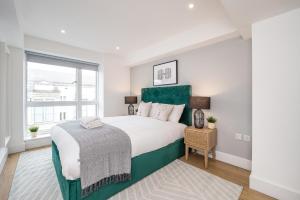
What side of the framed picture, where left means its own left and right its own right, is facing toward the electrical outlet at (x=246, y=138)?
left

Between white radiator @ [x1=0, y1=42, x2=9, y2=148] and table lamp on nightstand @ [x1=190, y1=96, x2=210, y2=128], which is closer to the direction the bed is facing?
the white radiator

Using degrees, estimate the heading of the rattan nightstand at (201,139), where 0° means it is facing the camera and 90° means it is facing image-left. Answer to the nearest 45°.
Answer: approximately 45°

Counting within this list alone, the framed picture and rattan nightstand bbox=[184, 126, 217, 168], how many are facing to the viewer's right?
0

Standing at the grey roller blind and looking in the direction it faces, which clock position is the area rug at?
The area rug is roughly at 1 o'clock from the grey roller blind.

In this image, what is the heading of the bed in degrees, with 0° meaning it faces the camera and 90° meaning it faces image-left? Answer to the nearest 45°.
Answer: approximately 45°

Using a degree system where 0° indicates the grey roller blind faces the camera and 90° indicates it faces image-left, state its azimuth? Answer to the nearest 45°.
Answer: approximately 315°

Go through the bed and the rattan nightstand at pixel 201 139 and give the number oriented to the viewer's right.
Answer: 0

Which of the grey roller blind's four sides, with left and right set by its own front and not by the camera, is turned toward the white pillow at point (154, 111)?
front

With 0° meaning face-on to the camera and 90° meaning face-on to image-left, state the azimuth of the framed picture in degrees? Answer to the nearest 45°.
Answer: approximately 45°

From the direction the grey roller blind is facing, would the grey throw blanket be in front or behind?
in front
